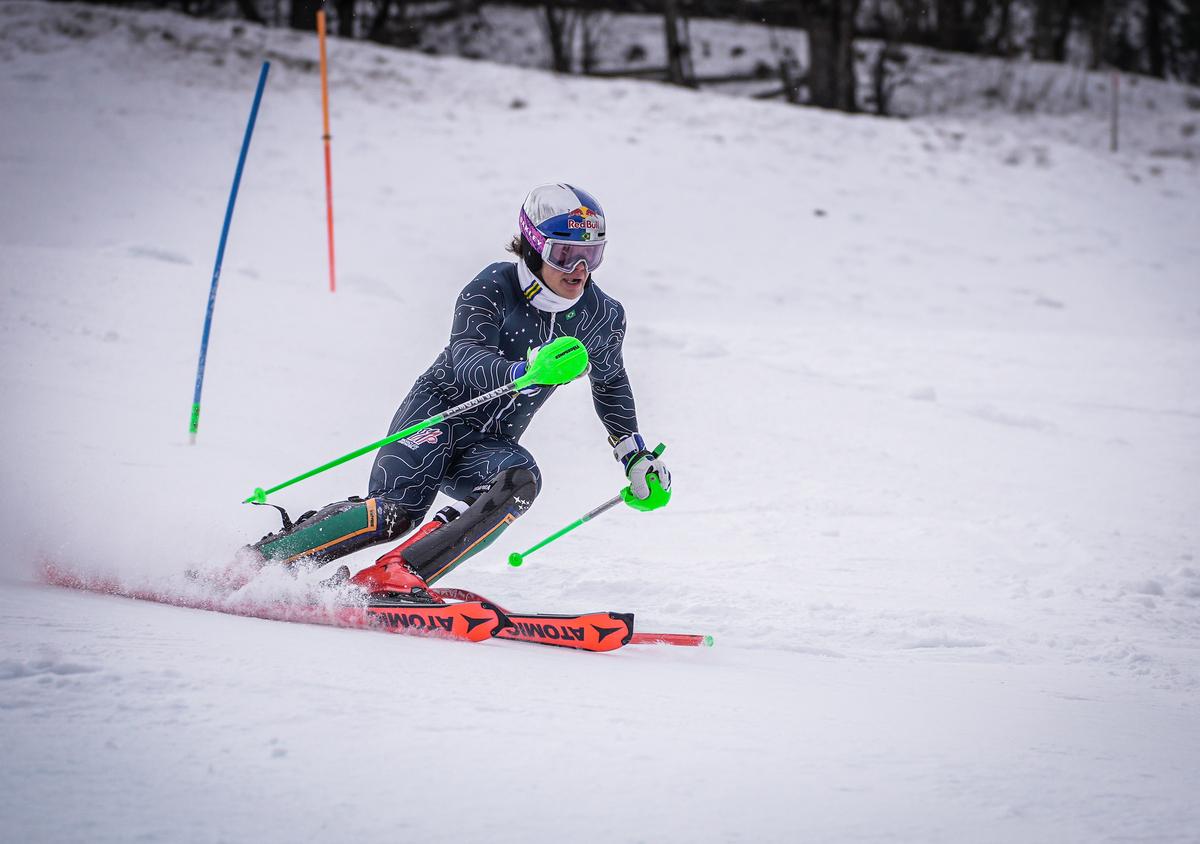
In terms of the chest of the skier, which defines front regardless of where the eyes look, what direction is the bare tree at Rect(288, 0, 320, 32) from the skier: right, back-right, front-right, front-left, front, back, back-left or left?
back-left

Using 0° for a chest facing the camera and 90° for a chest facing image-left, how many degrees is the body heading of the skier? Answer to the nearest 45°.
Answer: approximately 315°

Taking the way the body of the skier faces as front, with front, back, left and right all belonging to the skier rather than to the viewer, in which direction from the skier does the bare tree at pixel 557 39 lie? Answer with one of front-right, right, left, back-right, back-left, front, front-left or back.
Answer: back-left

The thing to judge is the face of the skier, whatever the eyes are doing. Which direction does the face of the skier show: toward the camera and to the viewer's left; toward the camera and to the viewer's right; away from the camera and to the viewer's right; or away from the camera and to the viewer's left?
toward the camera and to the viewer's right

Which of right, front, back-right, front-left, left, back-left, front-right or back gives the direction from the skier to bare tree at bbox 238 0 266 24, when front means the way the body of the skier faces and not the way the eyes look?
back-left
